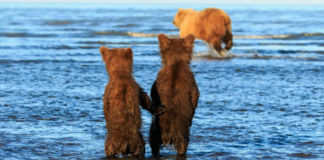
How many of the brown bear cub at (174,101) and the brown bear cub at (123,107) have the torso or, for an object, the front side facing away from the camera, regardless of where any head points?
2

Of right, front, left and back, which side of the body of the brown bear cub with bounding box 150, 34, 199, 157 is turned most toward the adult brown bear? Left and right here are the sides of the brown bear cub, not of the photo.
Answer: front

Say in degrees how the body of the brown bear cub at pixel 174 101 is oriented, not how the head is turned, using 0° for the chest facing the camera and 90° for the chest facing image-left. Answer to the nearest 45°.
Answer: approximately 180°

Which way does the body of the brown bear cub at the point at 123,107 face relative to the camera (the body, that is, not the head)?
away from the camera

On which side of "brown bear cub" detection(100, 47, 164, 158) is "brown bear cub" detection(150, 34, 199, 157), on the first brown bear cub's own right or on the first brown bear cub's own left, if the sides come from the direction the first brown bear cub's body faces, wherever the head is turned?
on the first brown bear cub's own right

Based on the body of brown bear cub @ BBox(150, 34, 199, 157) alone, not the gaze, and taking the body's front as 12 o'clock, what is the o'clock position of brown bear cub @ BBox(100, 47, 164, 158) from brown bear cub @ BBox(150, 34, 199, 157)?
brown bear cub @ BBox(100, 47, 164, 158) is roughly at 8 o'clock from brown bear cub @ BBox(150, 34, 199, 157).

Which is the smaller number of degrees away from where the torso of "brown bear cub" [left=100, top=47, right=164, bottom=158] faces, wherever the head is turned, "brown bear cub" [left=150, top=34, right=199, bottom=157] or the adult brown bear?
the adult brown bear

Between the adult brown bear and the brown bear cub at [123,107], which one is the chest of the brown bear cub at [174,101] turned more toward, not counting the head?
the adult brown bear

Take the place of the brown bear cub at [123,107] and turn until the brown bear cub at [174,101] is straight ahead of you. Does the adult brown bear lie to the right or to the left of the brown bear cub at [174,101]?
left

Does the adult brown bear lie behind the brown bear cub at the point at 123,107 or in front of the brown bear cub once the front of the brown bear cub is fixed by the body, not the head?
in front
